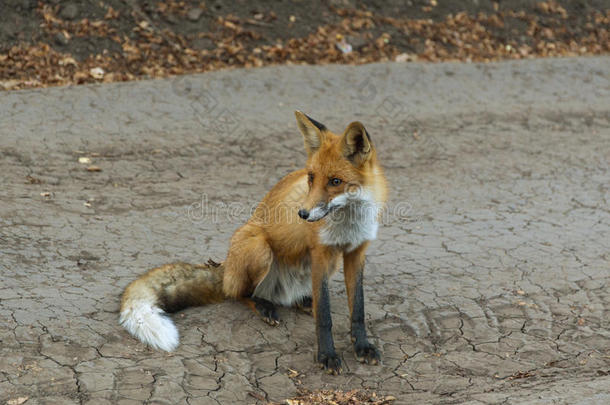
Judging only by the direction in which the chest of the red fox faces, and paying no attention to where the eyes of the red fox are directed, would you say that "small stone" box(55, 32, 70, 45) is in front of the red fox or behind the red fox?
behind

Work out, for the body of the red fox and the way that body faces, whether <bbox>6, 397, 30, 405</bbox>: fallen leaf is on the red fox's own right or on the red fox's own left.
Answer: on the red fox's own right

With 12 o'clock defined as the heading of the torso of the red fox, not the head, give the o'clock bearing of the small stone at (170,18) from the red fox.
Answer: The small stone is roughly at 7 o'clock from the red fox.

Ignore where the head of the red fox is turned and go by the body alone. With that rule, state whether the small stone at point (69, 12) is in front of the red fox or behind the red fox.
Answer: behind

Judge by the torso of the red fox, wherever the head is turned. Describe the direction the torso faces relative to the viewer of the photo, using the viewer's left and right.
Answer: facing the viewer and to the right of the viewer

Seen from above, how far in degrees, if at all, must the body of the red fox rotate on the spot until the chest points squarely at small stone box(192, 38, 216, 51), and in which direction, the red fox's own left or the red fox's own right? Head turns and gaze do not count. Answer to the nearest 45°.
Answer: approximately 135° to the red fox's own left
